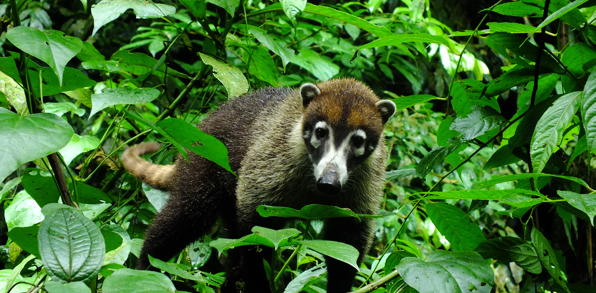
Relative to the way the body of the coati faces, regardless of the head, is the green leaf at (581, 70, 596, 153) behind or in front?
in front

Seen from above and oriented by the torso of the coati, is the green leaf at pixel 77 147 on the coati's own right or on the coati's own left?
on the coati's own right

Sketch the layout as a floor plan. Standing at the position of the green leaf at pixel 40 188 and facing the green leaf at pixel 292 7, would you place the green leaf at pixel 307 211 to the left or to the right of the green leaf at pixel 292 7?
right

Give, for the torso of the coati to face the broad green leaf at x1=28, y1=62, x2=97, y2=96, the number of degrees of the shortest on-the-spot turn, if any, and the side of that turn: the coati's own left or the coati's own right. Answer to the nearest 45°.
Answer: approximately 90° to the coati's own right

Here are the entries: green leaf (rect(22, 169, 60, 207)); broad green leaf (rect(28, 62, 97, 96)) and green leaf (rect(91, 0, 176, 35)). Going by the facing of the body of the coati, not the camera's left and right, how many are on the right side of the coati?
3

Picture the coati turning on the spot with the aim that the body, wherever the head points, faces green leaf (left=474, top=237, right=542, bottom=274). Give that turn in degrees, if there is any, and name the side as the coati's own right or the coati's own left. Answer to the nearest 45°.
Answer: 0° — it already faces it

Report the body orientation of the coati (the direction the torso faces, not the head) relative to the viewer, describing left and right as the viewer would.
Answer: facing the viewer and to the right of the viewer

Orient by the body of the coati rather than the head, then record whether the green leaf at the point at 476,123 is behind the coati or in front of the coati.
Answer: in front

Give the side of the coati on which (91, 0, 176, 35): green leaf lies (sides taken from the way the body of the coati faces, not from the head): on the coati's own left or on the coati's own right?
on the coati's own right

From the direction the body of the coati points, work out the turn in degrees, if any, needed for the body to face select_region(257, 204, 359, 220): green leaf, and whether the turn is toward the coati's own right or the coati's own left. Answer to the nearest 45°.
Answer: approximately 45° to the coati's own right

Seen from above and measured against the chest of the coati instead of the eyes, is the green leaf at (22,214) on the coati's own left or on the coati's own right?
on the coati's own right

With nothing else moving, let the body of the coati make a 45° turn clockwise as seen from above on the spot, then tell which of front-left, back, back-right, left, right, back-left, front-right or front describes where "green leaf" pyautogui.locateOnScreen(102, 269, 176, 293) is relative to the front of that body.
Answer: front
